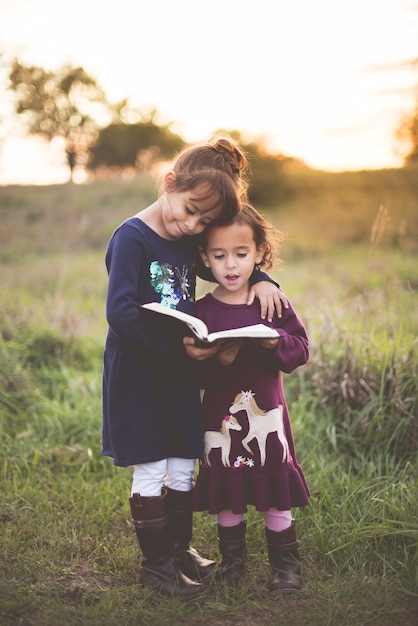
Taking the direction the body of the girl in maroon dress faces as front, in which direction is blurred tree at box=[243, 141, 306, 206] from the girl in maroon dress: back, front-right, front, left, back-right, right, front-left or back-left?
back

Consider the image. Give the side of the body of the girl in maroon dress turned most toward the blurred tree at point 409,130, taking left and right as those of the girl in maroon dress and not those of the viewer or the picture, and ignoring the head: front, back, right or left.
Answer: back

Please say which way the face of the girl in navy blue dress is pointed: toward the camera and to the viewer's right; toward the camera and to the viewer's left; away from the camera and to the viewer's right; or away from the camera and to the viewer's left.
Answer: toward the camera and to the viewer's right

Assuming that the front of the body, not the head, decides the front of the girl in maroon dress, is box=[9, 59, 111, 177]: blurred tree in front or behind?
behind

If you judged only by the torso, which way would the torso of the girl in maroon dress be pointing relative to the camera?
toward the camera

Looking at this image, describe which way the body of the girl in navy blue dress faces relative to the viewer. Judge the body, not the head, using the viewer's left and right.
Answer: facing the viewer and to the right of the viewer

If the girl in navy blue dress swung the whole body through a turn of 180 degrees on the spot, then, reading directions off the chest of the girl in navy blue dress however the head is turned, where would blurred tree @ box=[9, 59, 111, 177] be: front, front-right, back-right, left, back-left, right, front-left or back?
front-right

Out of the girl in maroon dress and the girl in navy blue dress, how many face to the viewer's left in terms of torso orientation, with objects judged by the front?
0

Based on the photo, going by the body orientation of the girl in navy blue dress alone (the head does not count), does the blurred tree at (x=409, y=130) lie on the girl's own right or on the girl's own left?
on the girl's own left
